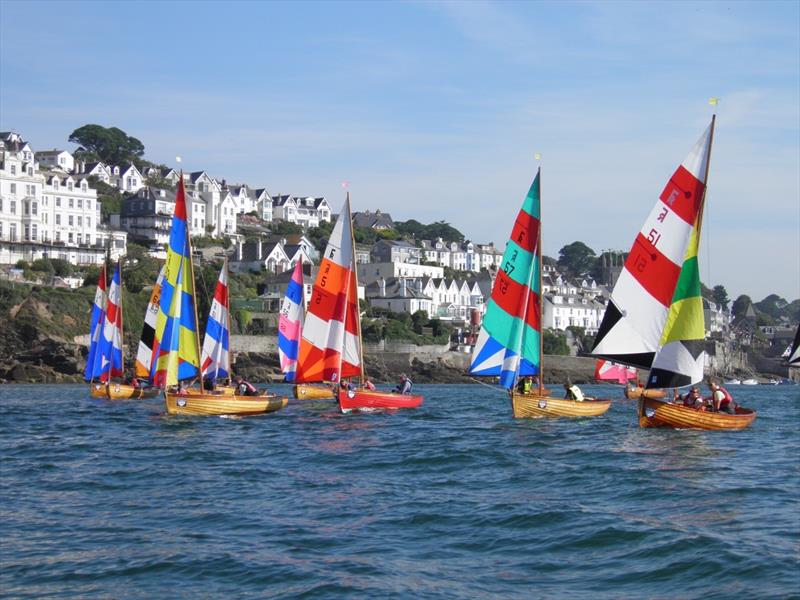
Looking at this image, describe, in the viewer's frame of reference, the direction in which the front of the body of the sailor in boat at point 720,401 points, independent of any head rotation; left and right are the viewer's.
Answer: facing to the left of the viewer

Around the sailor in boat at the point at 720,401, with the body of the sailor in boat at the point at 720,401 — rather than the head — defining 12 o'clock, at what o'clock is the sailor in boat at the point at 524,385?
the sailor in boat at the point at 524,385 is roughly at 1 o'clock from the sailor in boat at the point at 720,401.

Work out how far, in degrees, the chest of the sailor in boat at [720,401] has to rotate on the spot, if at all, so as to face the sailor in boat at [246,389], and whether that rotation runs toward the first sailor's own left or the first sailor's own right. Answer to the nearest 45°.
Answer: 0° — they already face them

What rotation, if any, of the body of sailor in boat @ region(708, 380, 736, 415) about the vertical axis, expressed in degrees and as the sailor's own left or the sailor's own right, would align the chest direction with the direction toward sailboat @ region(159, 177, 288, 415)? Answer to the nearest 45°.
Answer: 0° — they already face it
